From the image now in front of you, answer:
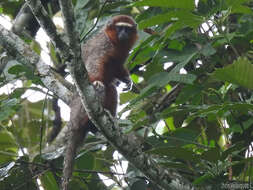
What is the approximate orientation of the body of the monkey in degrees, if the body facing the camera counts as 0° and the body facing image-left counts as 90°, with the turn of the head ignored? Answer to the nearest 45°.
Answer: approximately 315°
